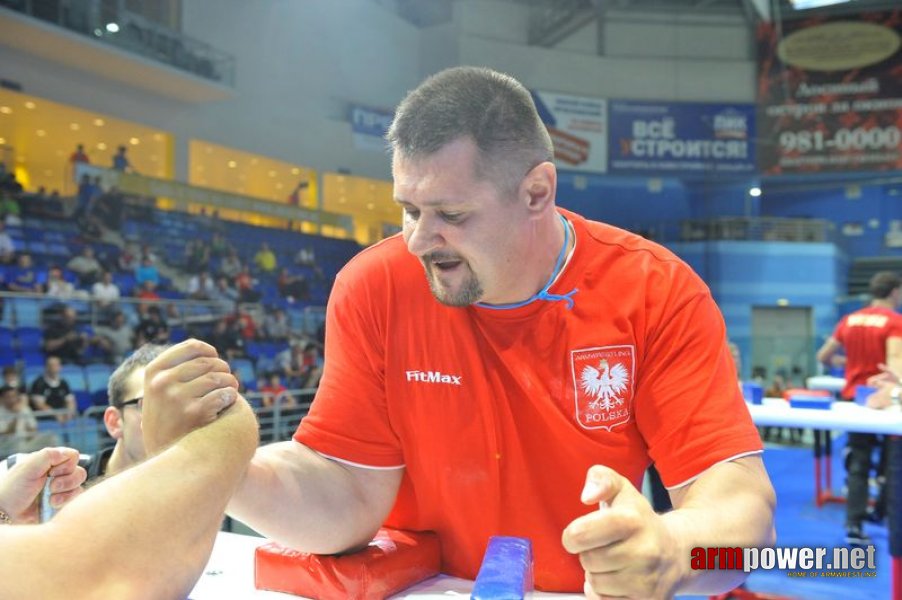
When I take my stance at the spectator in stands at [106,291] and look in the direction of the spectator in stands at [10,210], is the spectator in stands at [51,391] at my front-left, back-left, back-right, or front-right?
back-left

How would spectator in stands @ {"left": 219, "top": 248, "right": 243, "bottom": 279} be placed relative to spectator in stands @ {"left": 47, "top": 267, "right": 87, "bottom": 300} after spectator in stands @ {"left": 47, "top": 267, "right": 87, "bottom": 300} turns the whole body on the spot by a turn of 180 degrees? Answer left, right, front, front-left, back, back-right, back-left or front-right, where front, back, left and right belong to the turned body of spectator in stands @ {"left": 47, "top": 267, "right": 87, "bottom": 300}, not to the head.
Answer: right

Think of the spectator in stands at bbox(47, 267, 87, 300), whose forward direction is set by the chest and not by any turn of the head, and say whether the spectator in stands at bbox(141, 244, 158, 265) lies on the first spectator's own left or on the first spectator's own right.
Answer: on the first spectator's own left

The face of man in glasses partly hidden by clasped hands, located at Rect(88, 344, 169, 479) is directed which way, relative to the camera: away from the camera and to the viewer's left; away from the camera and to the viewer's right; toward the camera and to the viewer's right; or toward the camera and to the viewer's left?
toward the camera and to the viewer's right

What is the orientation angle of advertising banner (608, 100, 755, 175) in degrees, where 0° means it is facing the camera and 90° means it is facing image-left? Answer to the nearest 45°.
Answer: approximately 0°

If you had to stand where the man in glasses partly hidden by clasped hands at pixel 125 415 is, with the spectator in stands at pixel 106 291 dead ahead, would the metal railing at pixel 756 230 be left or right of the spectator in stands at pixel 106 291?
right

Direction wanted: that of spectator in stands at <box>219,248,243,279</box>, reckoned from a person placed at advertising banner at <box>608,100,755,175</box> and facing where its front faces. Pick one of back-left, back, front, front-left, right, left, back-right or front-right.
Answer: front-right
